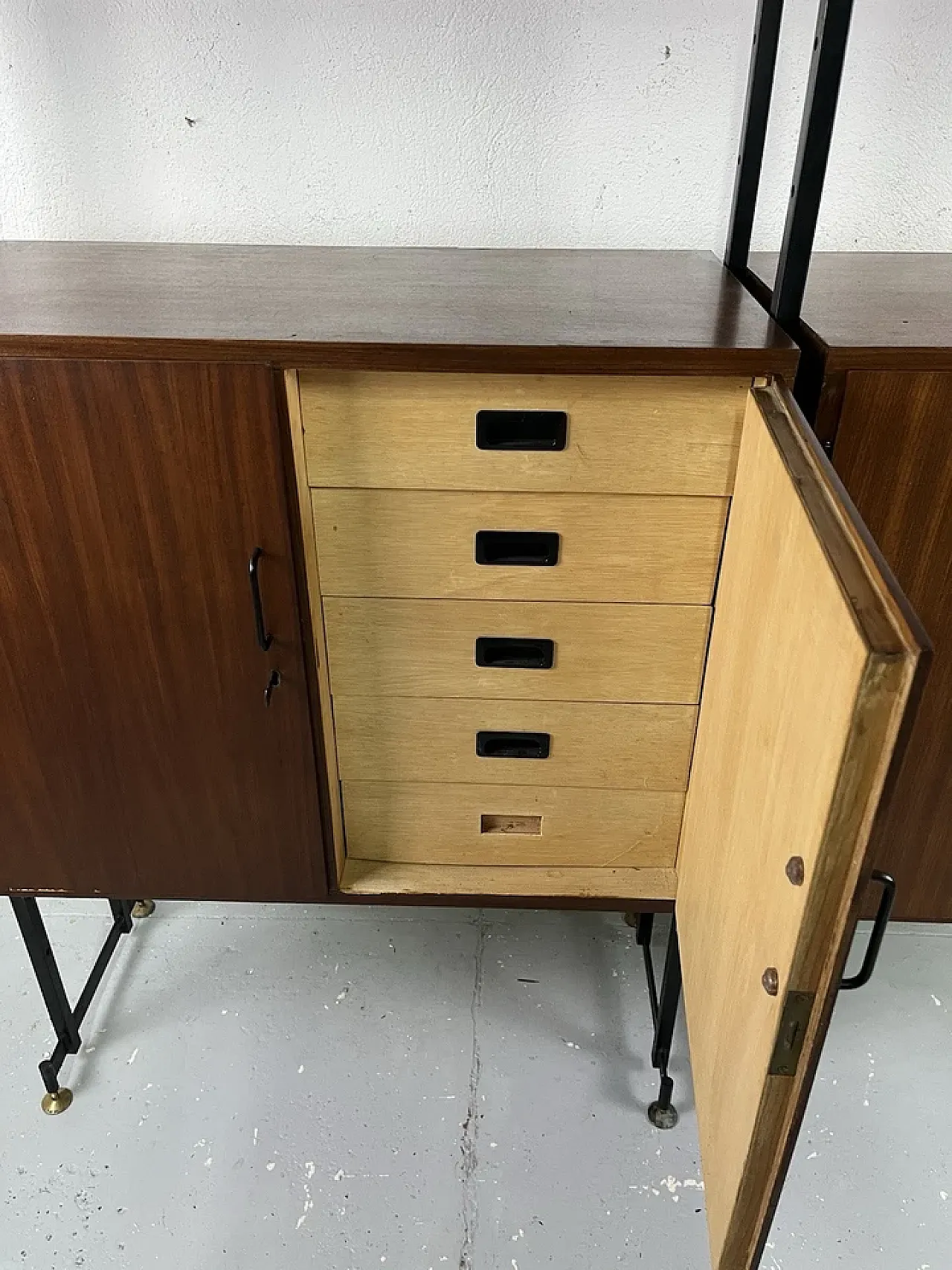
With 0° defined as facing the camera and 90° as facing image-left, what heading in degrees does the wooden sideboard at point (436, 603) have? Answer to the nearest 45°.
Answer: approximately 0°

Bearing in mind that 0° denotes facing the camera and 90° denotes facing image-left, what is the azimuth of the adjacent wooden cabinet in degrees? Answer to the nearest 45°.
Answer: approximately 0°

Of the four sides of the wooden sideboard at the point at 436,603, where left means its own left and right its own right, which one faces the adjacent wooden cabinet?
left

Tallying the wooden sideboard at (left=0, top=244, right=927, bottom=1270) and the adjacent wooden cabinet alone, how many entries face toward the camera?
2

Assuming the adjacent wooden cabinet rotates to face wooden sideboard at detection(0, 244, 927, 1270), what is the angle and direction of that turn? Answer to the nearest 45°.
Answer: approximately 45° to its right

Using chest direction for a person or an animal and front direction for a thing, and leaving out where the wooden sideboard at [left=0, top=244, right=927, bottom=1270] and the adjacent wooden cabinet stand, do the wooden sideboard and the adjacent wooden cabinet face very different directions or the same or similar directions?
same or similar directions
